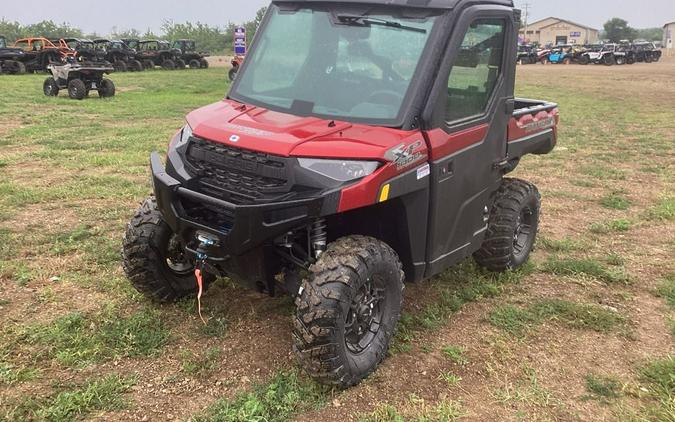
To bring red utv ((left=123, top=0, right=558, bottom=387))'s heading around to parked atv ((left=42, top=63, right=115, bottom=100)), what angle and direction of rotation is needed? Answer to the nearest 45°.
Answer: approximately 90° to its right

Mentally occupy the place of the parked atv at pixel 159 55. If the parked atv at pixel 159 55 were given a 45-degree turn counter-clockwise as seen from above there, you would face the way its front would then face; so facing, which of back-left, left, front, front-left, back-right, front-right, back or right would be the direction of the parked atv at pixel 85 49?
back-right

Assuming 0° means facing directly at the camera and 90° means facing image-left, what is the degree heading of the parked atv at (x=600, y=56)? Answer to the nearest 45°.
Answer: approximately 45°

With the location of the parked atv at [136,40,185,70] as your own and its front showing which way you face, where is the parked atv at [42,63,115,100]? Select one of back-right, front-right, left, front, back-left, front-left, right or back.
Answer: front-right

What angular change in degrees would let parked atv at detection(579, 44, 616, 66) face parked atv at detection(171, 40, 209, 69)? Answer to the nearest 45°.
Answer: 0° — it already faces it

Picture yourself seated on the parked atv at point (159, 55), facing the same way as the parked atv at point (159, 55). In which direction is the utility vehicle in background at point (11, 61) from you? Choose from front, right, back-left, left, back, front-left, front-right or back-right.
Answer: right

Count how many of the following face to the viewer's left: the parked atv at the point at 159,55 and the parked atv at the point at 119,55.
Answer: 0

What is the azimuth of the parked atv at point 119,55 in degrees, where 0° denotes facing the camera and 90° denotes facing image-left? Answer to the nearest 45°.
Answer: approximately 315°

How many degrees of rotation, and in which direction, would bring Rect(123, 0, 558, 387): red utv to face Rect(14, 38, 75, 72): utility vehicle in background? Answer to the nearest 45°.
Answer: approximately 90° to its right

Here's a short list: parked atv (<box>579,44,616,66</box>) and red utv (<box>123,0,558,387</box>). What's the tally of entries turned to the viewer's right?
0

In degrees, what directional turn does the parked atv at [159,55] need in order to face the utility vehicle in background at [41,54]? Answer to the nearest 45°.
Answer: approximately 90° to its right

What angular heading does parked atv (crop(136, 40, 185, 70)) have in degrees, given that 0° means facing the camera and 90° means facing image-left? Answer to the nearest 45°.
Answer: approximately 315°
